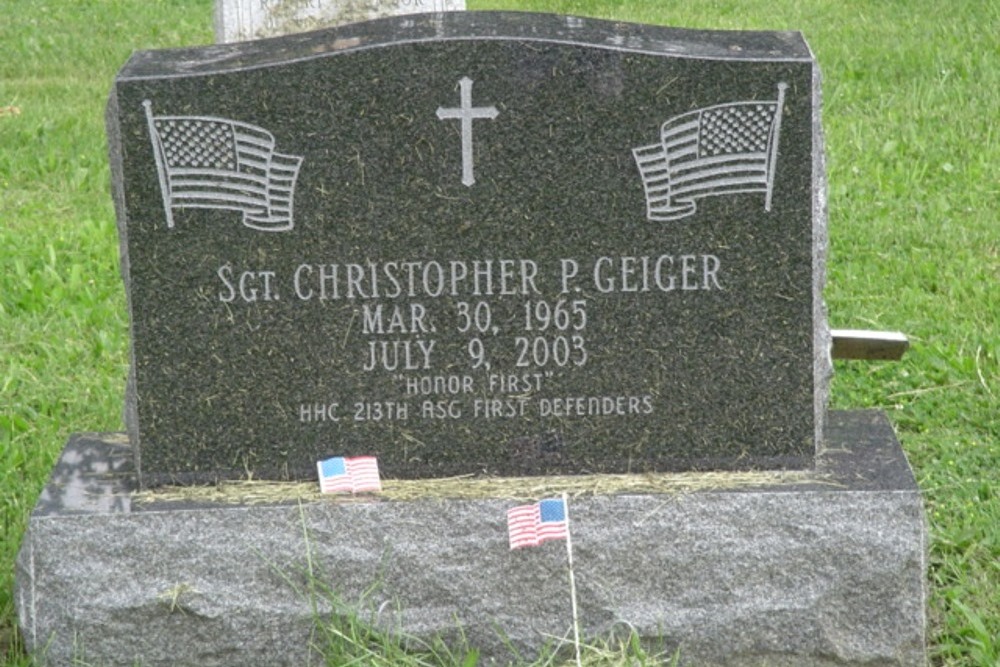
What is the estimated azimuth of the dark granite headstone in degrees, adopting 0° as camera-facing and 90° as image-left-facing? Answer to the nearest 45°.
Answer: approximately 0°

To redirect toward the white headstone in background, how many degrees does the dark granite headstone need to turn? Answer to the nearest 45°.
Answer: approximately 180°
